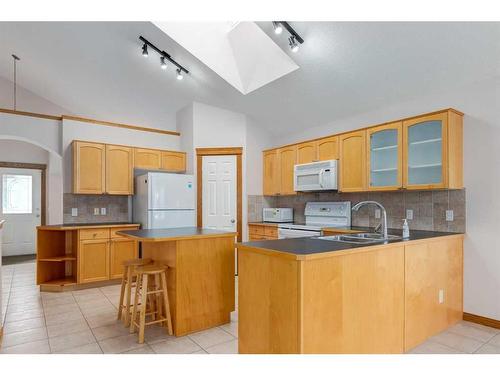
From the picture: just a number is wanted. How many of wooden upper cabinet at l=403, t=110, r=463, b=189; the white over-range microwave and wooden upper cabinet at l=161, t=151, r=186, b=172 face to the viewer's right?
0

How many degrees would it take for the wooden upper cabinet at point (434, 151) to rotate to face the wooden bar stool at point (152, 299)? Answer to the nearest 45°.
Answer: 0° — it already faces it

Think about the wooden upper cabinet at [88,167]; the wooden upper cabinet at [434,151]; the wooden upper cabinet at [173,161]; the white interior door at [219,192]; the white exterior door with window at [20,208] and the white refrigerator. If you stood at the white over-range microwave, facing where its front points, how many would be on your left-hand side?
1

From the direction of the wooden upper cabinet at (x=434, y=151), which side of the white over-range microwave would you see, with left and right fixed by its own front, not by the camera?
left

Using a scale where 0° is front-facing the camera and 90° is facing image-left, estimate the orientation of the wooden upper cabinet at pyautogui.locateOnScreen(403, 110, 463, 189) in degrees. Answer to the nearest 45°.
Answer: approximately 45°

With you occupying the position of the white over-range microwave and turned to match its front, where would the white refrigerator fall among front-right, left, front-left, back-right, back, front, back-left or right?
front-right

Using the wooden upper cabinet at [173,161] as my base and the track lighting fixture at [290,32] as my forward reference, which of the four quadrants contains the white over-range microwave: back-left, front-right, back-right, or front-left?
front-left

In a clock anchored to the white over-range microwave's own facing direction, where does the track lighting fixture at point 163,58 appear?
The track lighting fixture is roughly at 1 o'clock from the white over-range microwave.

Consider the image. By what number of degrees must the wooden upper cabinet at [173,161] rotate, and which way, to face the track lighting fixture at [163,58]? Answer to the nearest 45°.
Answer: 0° — it already faces it

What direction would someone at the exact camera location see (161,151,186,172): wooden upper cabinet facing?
facing the viewer

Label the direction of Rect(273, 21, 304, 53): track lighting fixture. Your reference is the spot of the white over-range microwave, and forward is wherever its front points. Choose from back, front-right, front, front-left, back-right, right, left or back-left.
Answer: front-left

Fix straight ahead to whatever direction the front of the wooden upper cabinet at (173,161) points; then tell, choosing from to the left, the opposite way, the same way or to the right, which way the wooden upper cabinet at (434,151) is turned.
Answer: to the right

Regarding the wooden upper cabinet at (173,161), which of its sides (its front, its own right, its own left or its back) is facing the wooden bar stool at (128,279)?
front
